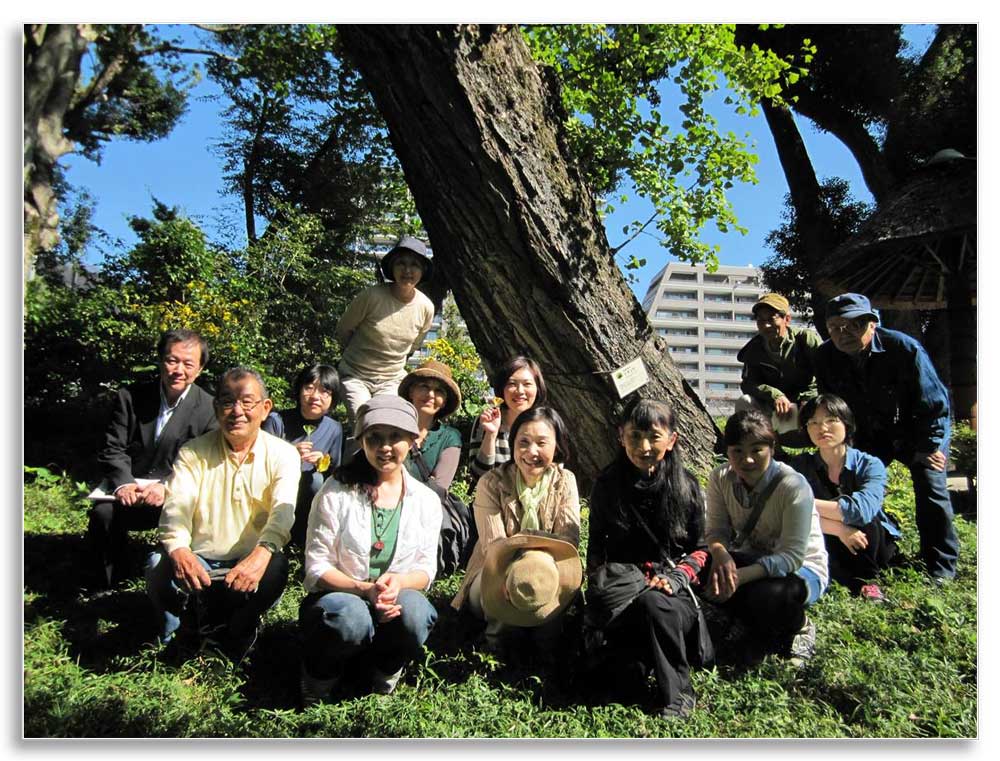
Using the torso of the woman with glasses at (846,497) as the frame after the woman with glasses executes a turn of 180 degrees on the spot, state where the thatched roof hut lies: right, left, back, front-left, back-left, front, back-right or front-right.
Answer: front-left

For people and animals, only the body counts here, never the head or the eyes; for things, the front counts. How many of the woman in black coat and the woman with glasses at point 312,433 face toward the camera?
2
